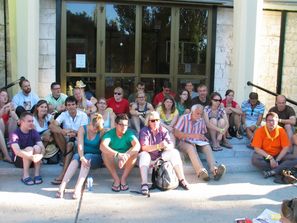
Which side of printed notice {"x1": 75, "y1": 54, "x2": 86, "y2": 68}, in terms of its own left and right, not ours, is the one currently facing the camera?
front

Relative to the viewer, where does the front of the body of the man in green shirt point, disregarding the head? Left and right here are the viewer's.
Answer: facing the viewer

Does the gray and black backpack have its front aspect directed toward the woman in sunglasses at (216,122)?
no

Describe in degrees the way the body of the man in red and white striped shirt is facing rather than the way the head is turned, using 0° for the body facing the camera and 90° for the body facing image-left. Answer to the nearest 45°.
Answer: approximately 315°

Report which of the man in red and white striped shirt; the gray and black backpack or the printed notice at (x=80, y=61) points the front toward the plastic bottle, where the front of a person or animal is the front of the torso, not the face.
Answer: the printed notice

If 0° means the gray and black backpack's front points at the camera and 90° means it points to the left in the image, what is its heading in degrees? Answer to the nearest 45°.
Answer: approximately 315°

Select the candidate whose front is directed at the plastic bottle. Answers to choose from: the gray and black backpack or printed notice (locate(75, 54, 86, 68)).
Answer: the printed notice

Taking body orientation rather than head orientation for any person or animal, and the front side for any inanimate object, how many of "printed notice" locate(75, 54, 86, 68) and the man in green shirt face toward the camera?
2

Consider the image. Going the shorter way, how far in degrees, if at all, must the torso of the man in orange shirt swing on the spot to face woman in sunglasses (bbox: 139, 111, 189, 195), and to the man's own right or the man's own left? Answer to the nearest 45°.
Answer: approximately 45° to the man's own right

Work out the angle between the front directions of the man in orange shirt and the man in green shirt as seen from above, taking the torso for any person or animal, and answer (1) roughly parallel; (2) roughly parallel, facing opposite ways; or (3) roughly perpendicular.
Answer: roughly parallel

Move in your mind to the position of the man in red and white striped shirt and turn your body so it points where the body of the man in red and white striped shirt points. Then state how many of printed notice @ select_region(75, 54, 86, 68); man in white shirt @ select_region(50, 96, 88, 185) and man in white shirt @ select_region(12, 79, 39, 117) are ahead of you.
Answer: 0

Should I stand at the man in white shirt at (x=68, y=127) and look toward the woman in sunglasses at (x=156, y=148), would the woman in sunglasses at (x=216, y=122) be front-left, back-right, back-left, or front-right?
front-left

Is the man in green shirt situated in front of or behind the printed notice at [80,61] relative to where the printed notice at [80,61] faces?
in front

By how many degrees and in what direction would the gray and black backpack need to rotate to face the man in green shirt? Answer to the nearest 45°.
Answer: approximately 135° to its right

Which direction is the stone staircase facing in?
toward the camera

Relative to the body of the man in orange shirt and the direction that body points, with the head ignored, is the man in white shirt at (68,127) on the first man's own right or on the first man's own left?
on the first man's own right
